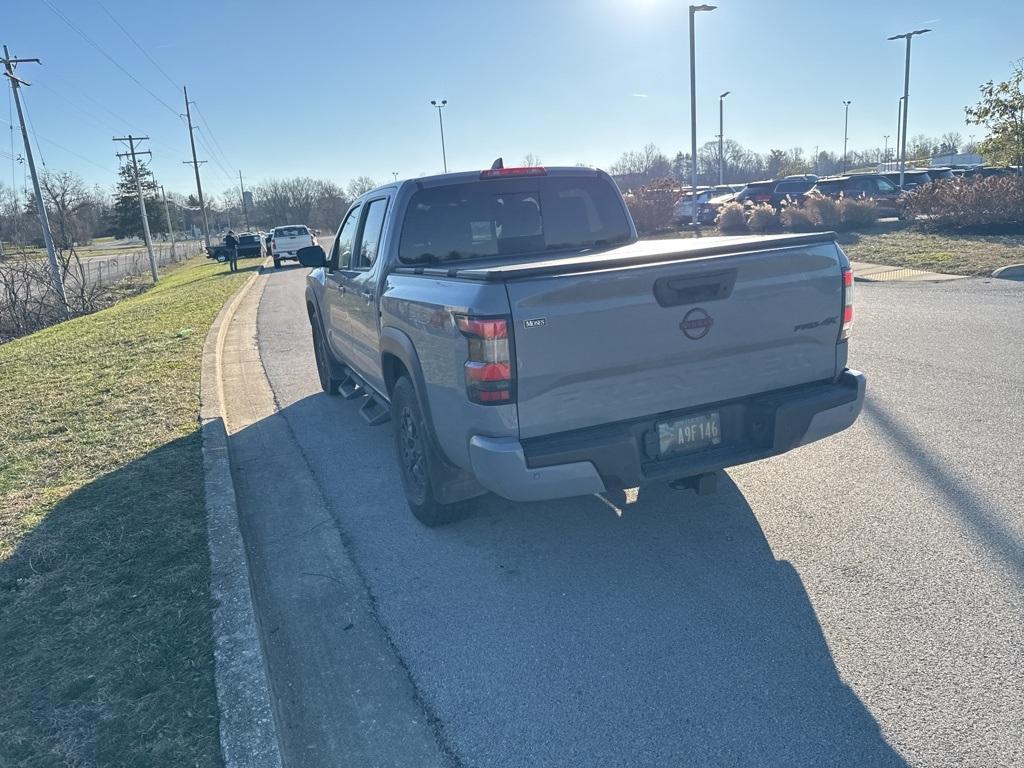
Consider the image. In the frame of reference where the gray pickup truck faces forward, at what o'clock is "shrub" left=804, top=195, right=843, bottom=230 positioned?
The shrub is roughly at 2 o'clock from the gray pickup truck.

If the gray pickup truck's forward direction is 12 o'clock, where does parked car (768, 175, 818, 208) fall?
The parked car is roughly at 2 o'clock from the gray pickup truck.

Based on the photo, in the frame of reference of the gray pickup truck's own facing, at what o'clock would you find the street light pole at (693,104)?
The street light pole is roughly at 2 o'clock from the gray pickup truck.

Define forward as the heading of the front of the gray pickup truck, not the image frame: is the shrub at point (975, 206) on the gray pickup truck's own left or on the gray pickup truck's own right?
on the gray pickup truck's own right

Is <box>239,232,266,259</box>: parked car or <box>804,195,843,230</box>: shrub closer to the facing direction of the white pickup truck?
the parked car

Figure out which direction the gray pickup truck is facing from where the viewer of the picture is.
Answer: facing away from the viewer and to the left of the viewer

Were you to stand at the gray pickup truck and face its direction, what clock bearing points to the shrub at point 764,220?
The shrub is roughly at 2 o'clock from the gray pickup truck.
